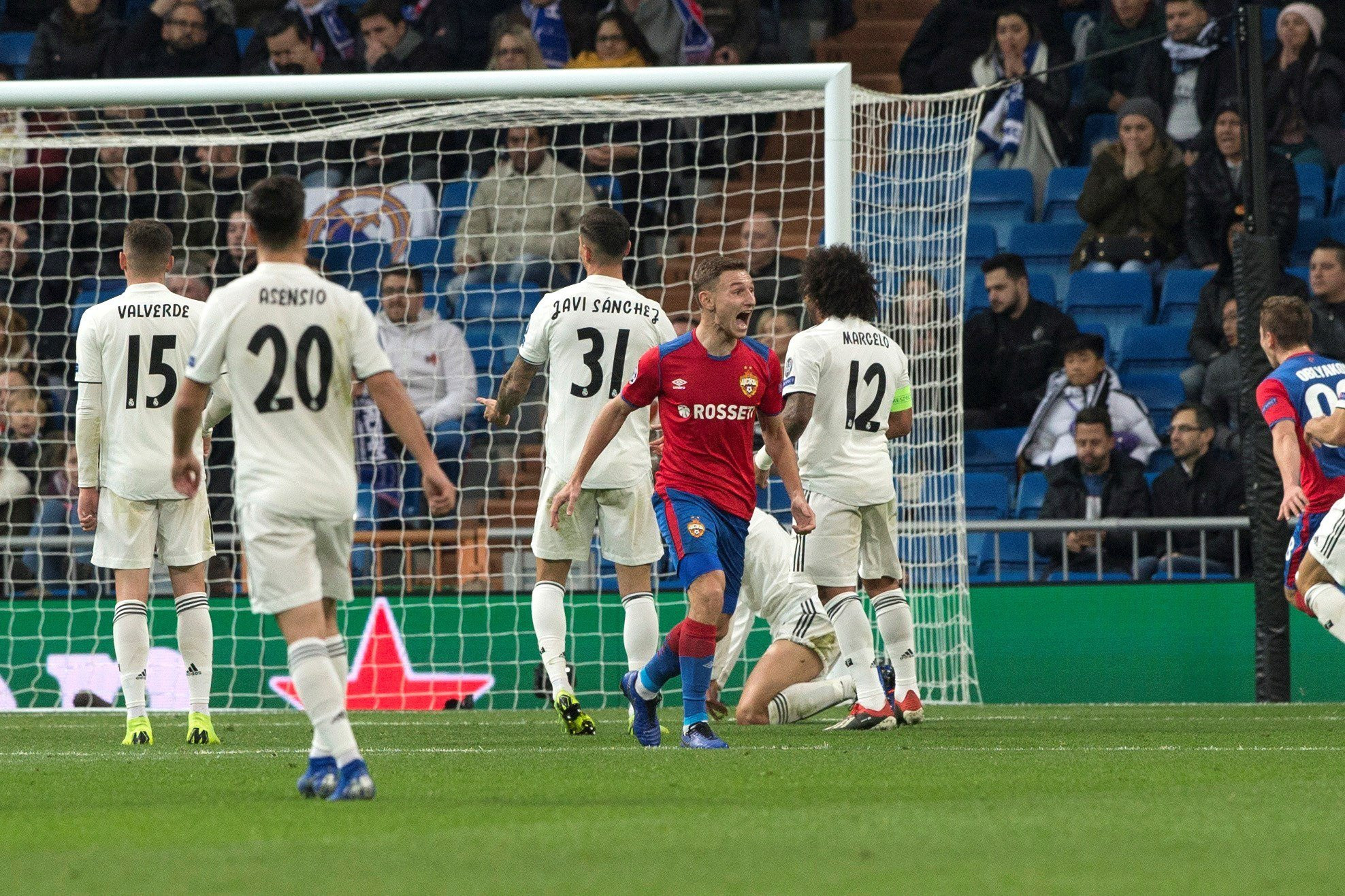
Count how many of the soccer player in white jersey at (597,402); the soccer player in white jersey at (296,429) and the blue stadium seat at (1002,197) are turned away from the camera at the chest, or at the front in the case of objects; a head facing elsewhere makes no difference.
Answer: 2

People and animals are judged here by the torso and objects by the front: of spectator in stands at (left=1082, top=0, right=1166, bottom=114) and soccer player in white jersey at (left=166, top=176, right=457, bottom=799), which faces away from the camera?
the soccer player in white jersey

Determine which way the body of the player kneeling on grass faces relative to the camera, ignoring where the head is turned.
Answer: to the viewer's left

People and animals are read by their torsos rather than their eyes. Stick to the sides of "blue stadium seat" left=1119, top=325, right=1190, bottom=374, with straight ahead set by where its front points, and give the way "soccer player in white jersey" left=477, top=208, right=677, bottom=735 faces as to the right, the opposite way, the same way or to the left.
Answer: the opposite way

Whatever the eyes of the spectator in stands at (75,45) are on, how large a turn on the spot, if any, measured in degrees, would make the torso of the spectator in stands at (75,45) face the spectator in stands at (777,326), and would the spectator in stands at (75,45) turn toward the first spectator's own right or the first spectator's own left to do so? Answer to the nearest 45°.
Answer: approximately 45° to the first spectator's own left

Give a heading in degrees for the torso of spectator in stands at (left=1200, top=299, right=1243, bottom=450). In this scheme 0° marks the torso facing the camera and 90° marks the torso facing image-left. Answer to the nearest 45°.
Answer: approximately 0°

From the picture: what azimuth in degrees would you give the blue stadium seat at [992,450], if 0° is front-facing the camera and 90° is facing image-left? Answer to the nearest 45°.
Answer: approximately 0°

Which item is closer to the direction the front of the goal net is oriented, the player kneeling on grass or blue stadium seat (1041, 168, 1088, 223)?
the player kneeling on grass

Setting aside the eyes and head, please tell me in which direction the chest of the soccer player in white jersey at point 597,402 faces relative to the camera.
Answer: away from the camera
